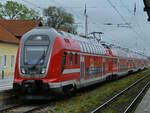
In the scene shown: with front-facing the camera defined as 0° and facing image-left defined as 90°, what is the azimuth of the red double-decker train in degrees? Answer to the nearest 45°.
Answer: approximately 45°
